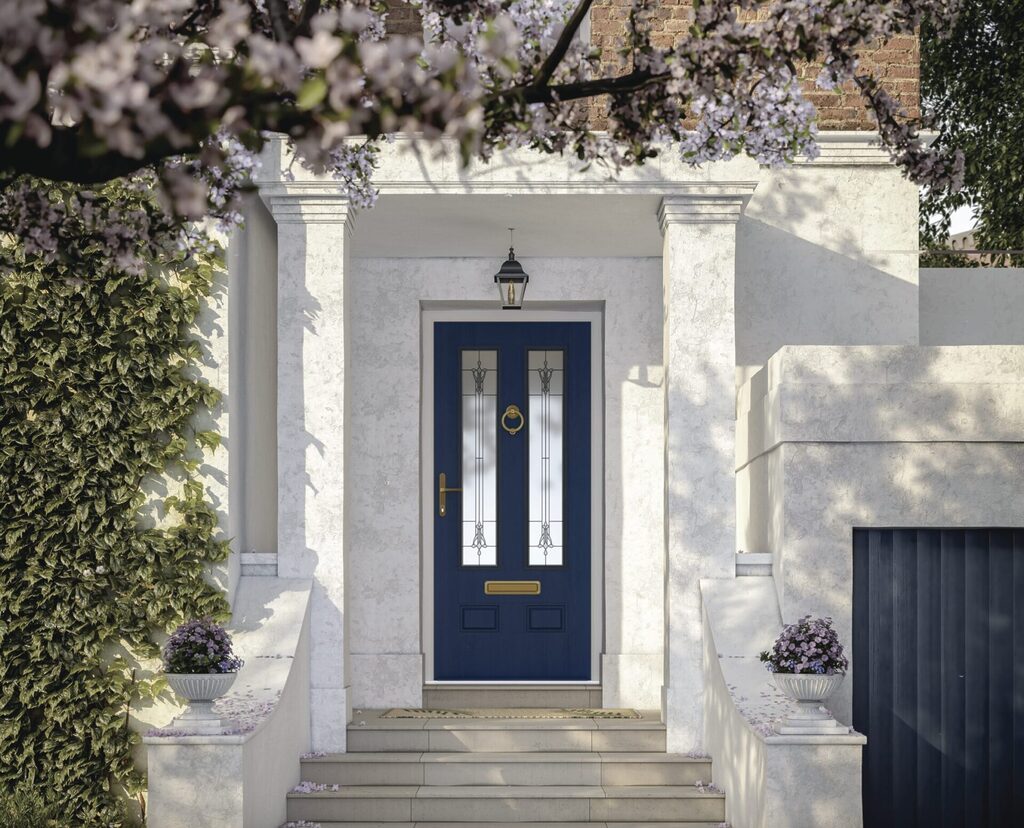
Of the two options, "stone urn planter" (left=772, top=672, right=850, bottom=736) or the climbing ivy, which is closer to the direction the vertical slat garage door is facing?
the stone urn planter

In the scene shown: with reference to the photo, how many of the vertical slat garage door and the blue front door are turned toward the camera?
2

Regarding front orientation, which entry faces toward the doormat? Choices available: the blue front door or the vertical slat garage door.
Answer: the blue front door

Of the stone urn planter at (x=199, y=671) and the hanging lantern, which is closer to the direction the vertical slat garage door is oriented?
the stone urn planter

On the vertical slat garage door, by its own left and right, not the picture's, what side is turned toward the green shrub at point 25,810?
right

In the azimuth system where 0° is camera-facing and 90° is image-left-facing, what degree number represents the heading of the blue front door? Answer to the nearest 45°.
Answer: approximately 0°

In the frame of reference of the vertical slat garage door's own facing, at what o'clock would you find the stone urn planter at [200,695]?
The stone urn planter is roughly at 2 o'clock from the vertical slat garage door.

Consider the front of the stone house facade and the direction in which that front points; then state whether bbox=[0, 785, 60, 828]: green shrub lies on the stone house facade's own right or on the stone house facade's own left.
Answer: on the stone house facade's own right

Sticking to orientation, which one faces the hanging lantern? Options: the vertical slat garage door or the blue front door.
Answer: the blue front door

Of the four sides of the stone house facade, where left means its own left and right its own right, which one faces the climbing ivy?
right
